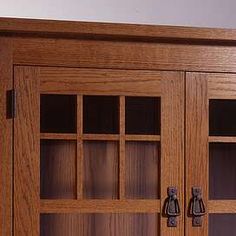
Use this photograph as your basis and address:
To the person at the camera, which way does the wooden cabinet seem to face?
facing the viewer
